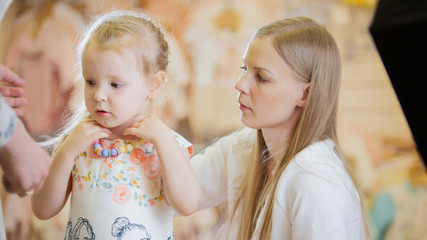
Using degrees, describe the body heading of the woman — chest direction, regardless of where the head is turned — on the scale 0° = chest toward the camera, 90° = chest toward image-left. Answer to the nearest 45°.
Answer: approximately 45°

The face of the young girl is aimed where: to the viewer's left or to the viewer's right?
to the viewer's left
